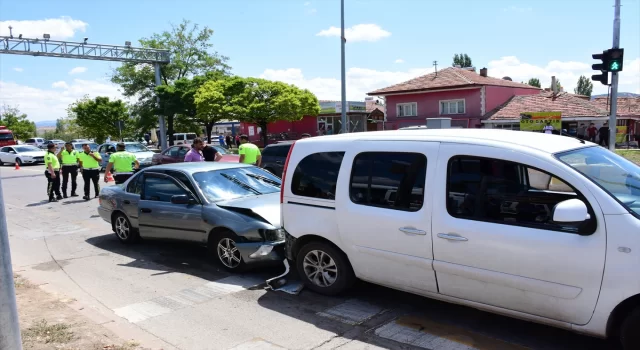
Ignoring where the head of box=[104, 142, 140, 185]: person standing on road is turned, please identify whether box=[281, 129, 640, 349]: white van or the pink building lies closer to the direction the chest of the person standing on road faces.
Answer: the pink building

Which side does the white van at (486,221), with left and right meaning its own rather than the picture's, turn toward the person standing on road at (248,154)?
back

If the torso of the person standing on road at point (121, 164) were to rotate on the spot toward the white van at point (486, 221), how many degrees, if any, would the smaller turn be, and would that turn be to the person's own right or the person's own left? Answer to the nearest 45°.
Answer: approximately 180°

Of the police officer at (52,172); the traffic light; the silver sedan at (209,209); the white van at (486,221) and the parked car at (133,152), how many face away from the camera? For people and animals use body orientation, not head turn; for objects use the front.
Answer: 0

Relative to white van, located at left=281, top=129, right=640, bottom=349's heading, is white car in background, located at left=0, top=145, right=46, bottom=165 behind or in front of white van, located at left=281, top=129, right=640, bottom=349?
behind

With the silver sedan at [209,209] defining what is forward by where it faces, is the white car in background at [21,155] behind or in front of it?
behind
